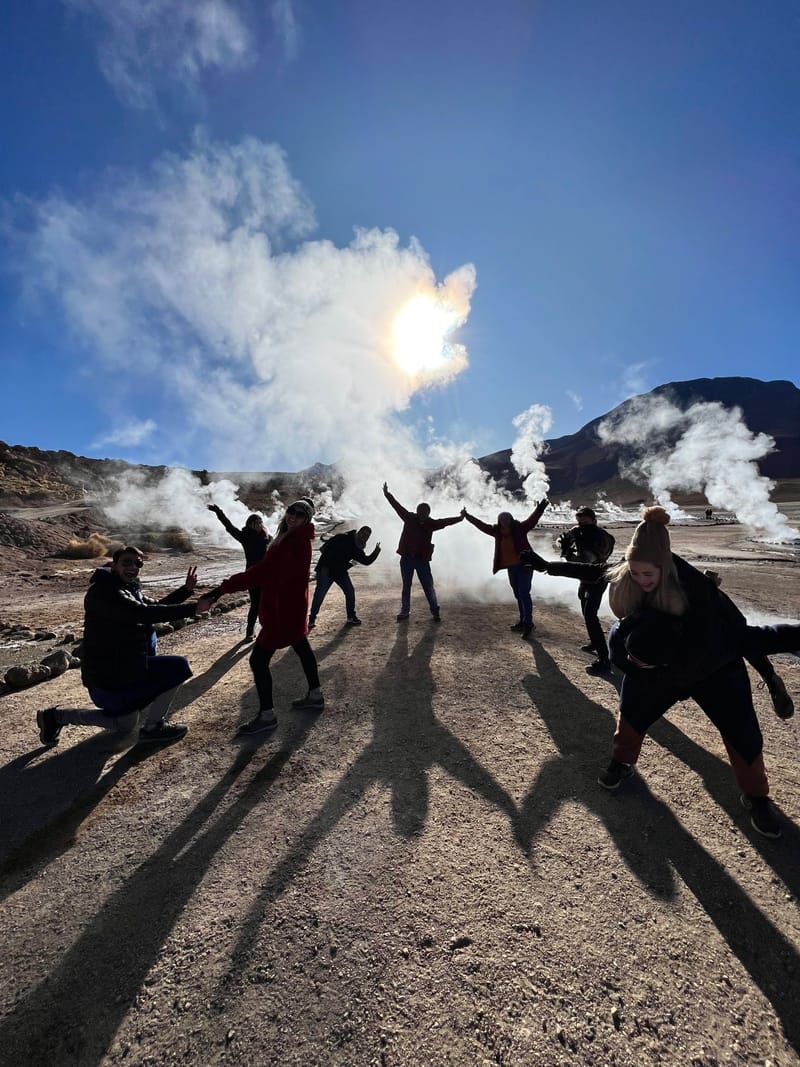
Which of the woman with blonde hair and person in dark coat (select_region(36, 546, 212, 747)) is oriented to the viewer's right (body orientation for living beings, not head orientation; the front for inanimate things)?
the person in dark coat

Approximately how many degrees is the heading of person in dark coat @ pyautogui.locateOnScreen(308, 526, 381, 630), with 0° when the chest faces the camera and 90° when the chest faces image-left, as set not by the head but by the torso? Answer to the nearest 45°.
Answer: approximately 315°

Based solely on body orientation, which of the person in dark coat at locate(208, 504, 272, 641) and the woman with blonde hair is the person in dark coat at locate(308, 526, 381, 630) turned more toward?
the woman with blonde hair

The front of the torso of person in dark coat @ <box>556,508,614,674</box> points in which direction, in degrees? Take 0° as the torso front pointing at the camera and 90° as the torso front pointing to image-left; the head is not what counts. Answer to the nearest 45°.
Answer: approximately 45°

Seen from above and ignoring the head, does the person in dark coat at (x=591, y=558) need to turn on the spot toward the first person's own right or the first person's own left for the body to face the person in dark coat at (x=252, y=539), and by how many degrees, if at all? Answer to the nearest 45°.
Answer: approximately 45° to the first person's own right

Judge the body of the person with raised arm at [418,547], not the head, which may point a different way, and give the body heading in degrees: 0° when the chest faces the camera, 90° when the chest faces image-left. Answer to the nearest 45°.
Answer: approximately 0°

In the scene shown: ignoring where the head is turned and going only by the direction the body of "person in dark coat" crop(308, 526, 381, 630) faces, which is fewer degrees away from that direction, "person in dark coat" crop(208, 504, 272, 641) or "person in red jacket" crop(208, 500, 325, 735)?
the person in red jacket

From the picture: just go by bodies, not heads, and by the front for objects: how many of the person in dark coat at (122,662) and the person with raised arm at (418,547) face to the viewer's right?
1

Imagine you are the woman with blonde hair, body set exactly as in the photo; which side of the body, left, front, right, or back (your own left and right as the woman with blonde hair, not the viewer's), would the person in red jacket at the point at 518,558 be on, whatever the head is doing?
right

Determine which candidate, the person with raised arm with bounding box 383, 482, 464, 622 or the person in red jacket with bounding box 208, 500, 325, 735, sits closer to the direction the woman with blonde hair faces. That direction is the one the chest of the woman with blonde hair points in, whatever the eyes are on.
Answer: the person in red jacket

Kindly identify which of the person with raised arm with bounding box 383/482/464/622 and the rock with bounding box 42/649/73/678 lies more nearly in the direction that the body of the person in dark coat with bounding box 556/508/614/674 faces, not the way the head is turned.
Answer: the rock

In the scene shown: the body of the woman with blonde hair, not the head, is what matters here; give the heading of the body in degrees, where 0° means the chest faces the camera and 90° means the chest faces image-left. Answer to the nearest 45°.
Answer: approximately 45°

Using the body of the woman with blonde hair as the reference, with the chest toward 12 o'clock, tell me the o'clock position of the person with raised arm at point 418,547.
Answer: The person with raised arm is roughly at 3 o'clock from the woman with blonde hair.
